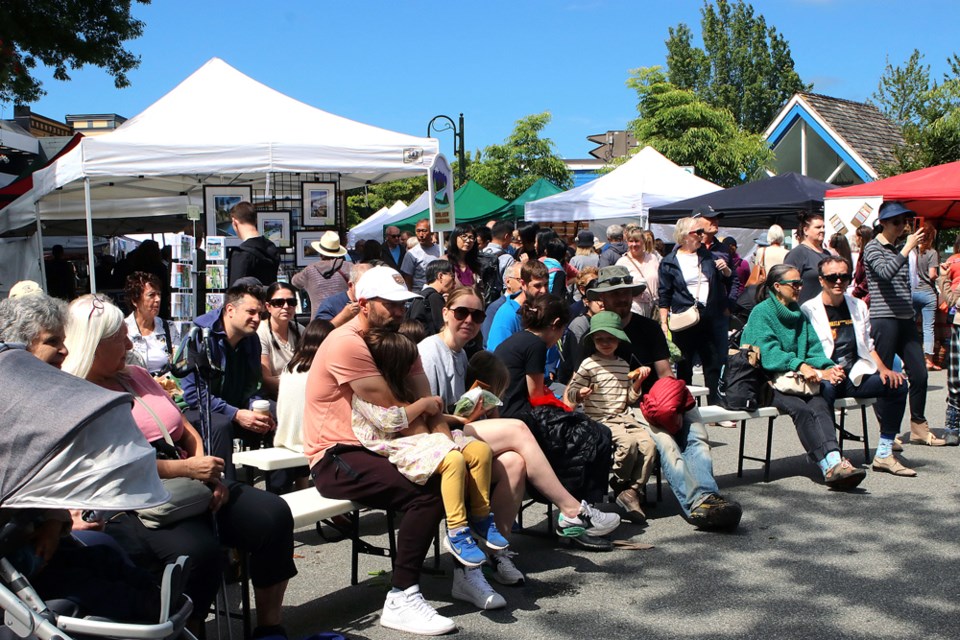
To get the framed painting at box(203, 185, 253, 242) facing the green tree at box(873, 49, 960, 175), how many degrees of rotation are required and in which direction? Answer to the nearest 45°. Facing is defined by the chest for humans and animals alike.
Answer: approximately 90° to its left

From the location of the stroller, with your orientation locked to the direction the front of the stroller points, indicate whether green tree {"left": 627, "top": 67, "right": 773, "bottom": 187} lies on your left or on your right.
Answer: on your left

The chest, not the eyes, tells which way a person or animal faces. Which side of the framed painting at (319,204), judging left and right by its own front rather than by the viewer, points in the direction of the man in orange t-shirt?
front

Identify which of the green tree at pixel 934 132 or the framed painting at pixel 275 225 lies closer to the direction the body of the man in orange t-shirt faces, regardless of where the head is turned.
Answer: the green tree

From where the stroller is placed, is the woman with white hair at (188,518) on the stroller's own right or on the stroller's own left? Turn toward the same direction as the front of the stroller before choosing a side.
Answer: on the stroller's own left

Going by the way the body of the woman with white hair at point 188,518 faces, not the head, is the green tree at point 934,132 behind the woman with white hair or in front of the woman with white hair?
in front

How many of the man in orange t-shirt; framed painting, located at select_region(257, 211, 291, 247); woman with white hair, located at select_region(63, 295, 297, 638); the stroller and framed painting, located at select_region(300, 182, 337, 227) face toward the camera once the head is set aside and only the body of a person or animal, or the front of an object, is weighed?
2

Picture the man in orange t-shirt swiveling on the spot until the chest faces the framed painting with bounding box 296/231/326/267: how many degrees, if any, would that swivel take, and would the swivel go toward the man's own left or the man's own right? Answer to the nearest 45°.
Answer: approximately 90° to the man's own left

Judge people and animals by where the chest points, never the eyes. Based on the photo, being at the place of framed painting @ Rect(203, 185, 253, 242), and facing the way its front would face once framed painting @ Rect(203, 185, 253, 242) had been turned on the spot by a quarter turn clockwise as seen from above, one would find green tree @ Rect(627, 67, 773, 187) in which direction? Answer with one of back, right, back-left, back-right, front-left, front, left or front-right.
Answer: back-right
